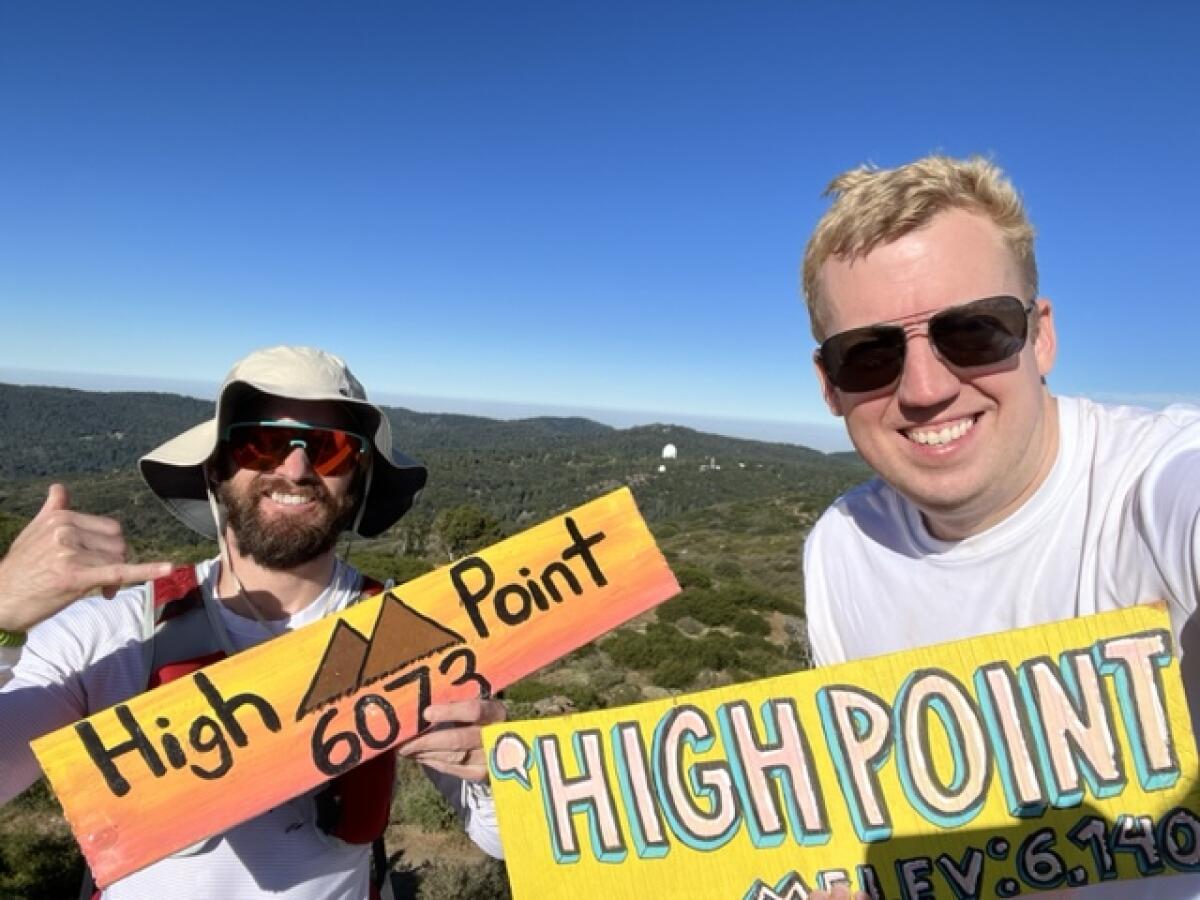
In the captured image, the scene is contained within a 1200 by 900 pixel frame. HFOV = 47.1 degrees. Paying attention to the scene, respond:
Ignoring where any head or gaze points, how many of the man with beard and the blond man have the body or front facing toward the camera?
2

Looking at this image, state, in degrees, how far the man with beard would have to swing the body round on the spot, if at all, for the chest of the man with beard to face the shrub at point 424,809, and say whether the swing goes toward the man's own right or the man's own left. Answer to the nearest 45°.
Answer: approximately 180°

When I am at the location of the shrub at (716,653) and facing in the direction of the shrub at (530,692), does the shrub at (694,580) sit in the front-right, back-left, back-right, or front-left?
back-right

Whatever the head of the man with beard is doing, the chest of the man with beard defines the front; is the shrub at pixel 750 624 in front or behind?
behind

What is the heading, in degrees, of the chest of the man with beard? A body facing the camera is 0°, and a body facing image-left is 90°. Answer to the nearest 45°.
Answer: approximately 0°

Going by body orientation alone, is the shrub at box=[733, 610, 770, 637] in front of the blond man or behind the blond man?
behind

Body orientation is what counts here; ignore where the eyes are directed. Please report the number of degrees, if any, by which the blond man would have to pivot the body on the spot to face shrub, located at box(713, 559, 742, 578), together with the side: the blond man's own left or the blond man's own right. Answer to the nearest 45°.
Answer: approximately 180°

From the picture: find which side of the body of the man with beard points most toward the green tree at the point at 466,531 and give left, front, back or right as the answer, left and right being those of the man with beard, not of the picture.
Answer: back

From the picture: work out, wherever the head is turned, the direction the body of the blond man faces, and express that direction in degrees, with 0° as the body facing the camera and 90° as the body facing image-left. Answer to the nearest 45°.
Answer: approximately 0°
